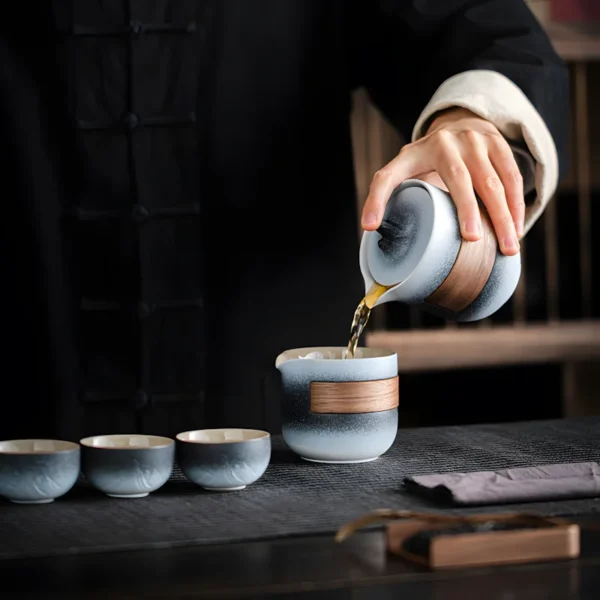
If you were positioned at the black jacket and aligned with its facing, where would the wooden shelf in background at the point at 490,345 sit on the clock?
The wooden shelf in background is roughly at 7 o'clock from the black jacket.

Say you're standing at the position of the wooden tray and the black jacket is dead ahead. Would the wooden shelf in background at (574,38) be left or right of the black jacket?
right

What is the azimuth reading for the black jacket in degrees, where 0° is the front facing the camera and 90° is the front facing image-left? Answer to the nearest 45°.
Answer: approximately 0°

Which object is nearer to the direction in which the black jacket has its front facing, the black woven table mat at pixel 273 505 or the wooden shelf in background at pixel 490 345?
the black woven table mat

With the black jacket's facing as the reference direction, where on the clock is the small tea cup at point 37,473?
The small tea cup is roughly at 12 o'clock from the black jacket.

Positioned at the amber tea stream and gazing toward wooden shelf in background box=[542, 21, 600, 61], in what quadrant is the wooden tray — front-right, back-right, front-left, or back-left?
back-right

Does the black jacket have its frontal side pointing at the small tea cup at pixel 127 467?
yes

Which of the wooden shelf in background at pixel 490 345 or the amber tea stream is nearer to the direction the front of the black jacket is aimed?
the amber tea stream

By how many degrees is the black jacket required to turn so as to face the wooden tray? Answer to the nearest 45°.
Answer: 0° — it already faces it

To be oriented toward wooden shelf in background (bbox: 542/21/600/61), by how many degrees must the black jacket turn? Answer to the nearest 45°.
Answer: approximately 135° to its left

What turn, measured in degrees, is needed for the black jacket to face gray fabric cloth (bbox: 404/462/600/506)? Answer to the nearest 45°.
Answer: approximately 45° to its left

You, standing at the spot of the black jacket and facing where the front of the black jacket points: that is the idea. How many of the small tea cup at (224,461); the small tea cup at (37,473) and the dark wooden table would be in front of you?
3

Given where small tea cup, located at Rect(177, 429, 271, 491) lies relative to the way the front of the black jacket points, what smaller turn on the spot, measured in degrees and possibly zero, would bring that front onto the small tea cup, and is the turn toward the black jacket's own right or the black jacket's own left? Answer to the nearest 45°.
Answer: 0° — it already faces it

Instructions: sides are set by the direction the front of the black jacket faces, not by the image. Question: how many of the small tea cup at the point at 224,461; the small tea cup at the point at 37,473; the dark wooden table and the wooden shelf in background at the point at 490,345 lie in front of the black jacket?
3
